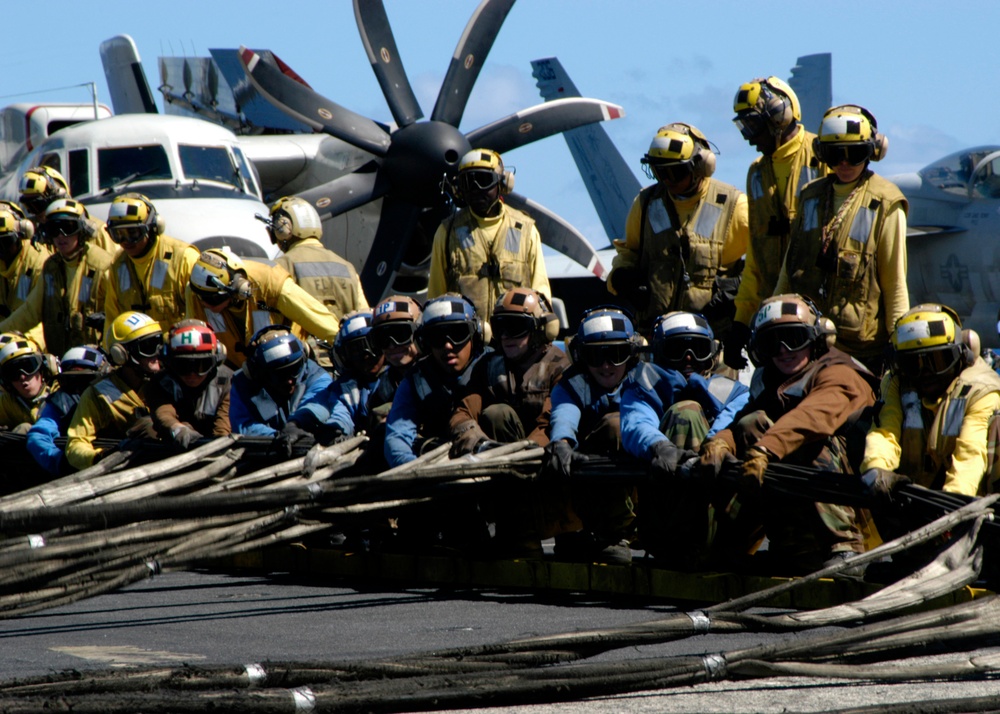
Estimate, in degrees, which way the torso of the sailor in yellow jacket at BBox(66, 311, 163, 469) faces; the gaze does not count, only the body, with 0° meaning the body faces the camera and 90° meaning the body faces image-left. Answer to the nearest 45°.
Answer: approximately 315°

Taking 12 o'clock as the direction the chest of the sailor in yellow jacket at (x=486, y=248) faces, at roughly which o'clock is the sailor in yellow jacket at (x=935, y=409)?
the sailor in yellow jacket at (x=935, y=409) is roughly at 11 o'clock from the sailor in yellow jacket at (x=486, y=248).

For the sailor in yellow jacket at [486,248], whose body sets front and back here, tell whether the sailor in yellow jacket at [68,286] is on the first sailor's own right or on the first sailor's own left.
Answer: on the first sailor's own right

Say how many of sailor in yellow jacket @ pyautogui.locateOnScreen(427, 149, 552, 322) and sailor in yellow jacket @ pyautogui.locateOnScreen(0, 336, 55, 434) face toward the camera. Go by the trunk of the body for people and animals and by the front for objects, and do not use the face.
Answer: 2

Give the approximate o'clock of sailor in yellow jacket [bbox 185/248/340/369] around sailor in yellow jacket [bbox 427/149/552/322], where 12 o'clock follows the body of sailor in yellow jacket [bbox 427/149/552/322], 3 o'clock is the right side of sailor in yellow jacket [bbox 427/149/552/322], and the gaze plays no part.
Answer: sailor in yellow jacket [bbox 185/248/340/369] is roughly at 3 o'clock from sailor in yellow jacket [bbox 427/149/552/322].

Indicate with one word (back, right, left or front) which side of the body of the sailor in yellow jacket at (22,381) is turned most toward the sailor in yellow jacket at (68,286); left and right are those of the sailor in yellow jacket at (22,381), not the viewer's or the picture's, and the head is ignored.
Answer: back

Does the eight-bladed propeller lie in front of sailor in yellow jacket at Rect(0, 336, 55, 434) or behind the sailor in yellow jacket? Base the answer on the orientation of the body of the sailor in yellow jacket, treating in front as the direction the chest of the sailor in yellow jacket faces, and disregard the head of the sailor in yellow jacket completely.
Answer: behind
